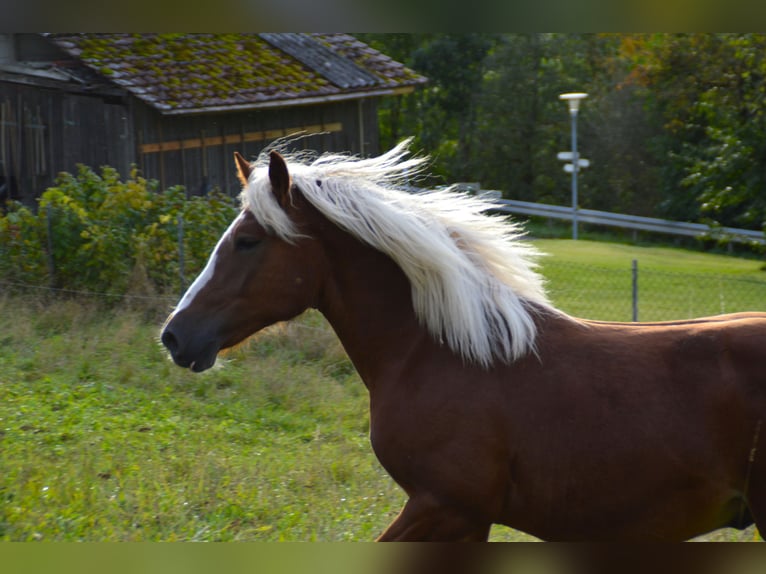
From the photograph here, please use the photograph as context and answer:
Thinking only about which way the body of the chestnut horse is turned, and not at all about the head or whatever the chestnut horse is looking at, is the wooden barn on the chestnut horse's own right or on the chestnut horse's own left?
on the chestnut horse's own right

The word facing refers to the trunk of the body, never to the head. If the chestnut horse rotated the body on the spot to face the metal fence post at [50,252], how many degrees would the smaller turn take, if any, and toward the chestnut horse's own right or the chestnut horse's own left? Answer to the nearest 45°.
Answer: approximately 45° to the chestnut horse's own right

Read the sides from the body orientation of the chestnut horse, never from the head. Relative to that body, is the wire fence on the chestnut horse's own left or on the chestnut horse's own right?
on the chestnut horse's own right

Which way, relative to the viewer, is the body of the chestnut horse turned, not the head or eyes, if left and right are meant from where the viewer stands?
facing to the left of the viewer

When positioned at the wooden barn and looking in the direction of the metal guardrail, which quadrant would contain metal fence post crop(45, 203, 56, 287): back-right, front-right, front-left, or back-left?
back-right

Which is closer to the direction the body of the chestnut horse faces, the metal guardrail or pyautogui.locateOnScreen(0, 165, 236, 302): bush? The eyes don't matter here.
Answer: the bush

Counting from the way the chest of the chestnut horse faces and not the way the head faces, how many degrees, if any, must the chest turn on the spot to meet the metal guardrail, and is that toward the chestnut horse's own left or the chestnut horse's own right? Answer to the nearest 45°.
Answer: approximately 90° to the chestnut horse's own right

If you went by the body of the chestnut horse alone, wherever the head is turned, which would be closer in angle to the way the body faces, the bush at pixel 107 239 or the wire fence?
the bush
